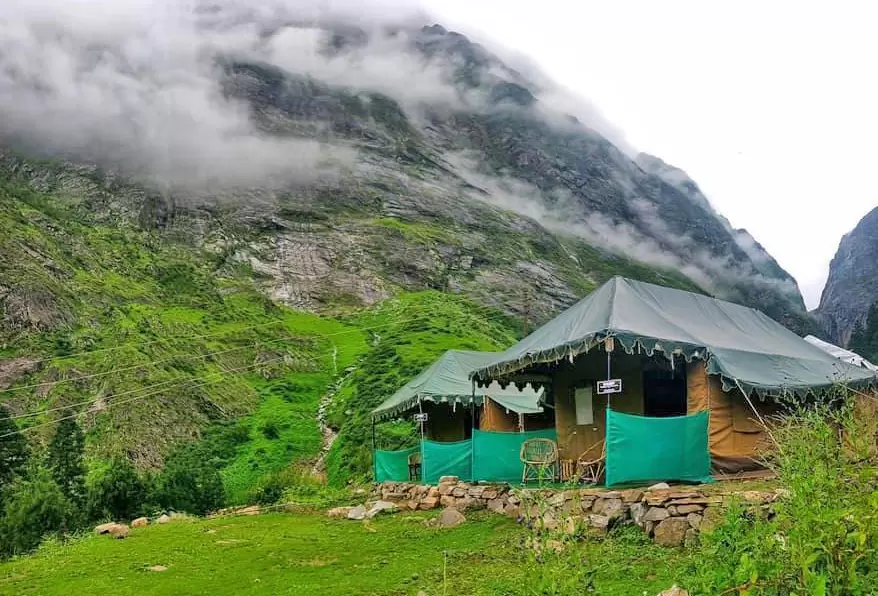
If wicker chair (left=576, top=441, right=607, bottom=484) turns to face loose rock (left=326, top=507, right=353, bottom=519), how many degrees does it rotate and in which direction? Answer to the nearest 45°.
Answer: approximately 45° to its right

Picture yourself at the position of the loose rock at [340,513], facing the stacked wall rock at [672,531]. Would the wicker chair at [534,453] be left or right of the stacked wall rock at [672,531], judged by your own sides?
left

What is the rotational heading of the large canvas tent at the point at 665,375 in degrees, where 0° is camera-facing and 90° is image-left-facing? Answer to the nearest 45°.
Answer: approximately 45°

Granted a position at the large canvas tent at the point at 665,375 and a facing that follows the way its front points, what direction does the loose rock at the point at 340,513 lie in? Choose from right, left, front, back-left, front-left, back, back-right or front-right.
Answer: front-right

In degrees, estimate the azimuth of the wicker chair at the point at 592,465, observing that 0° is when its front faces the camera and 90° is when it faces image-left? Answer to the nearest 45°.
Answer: approximately 45°

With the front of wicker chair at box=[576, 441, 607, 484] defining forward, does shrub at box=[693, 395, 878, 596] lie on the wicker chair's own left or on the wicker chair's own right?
on the wicker chair's own left

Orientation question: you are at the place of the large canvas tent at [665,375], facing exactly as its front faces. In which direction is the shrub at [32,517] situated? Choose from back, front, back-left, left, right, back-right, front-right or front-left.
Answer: front-right
